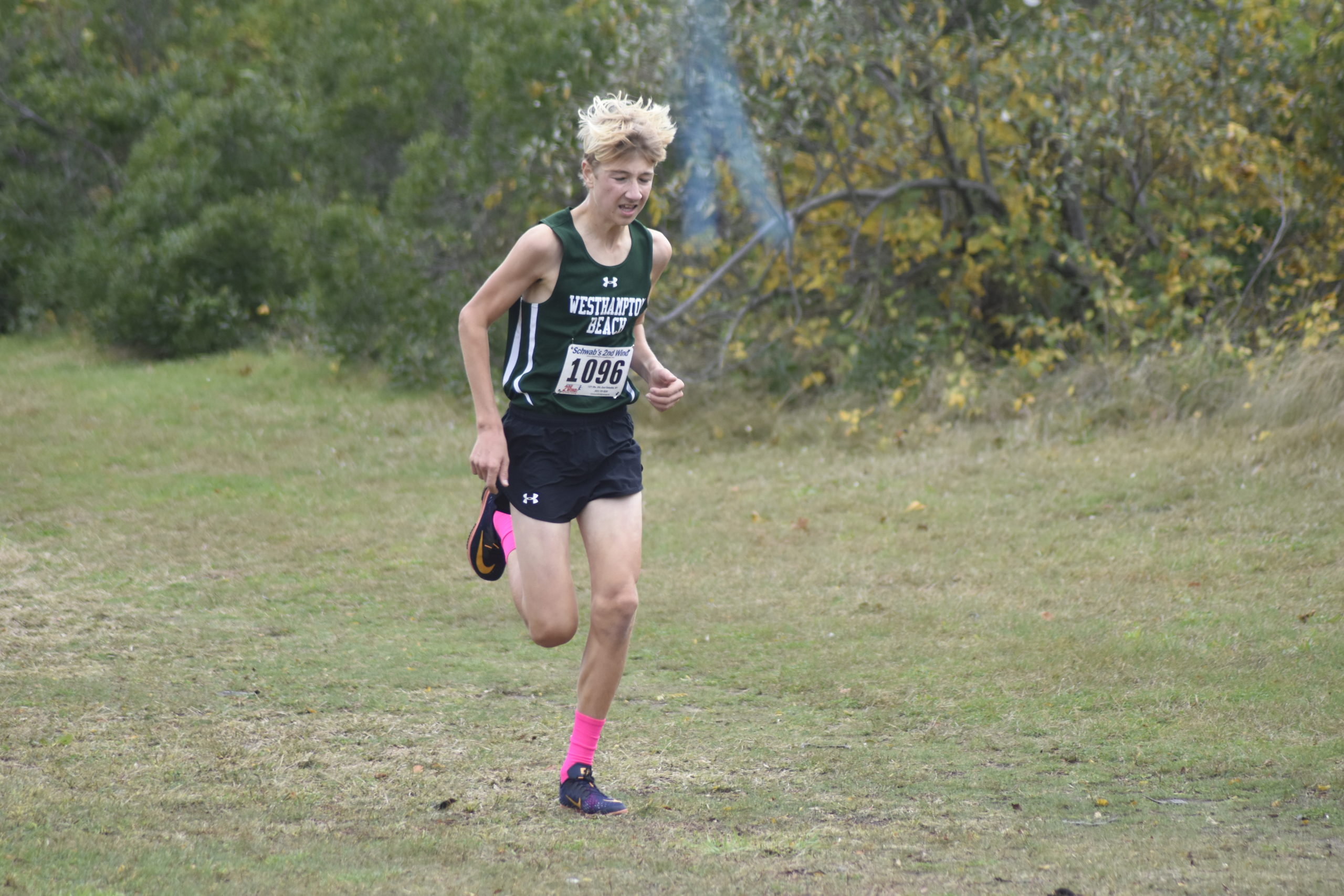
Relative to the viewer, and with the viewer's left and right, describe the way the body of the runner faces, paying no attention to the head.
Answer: facing the viewer and to the right of the viewer
